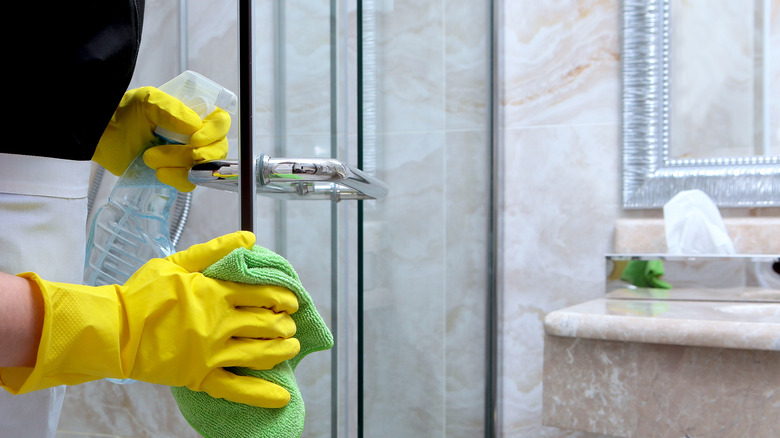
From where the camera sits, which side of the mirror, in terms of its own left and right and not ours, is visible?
front

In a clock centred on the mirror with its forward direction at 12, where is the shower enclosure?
The shower enclosure is roughly at 1 o'clock from the mirror.
